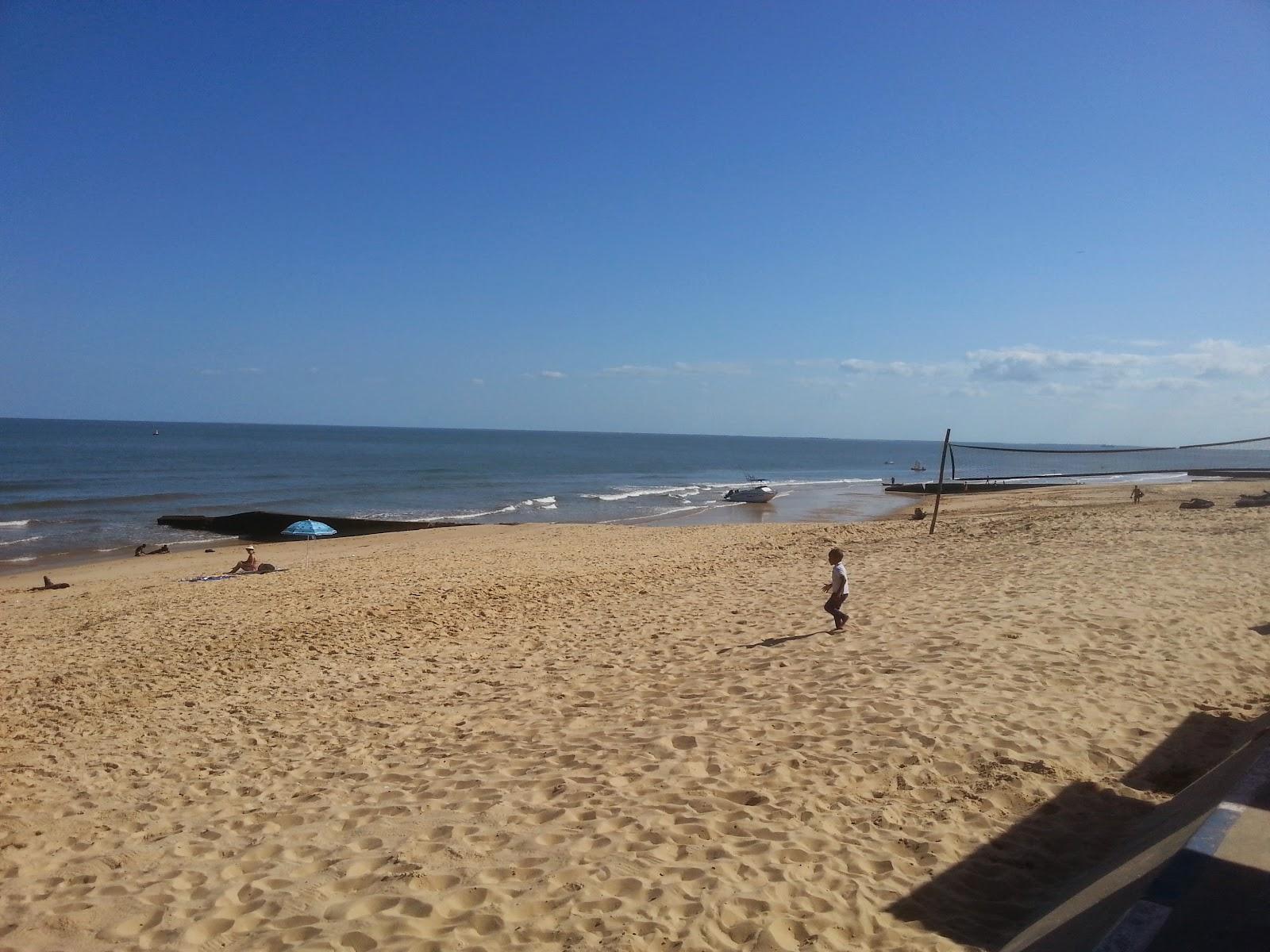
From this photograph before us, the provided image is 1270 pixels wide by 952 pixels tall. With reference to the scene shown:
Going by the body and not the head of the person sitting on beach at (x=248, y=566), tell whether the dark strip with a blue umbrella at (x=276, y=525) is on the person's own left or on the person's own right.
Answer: on the person's own right
